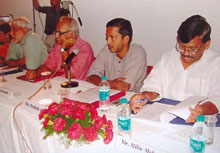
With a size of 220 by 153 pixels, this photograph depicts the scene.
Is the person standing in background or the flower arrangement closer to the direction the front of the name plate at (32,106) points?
the flower arrangement

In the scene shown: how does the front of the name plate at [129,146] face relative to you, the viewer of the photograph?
facing the viewer and to the left of the viewer

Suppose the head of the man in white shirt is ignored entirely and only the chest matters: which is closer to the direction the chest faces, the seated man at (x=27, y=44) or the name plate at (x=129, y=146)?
the name plate

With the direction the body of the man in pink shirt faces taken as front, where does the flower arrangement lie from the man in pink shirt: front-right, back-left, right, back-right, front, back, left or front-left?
front-left

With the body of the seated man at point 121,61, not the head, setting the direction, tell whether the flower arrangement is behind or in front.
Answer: in front

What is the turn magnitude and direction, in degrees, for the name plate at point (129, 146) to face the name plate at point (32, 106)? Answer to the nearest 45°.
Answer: approximately 90° to its right

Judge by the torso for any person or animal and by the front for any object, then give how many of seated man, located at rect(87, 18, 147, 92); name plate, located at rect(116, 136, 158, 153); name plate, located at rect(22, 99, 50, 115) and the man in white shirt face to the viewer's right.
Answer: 0

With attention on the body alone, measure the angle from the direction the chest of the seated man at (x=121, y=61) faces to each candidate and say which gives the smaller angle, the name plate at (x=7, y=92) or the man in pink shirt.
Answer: the name plate

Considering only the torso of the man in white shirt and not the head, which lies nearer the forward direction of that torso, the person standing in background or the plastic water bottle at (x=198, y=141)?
the plastic water bottle

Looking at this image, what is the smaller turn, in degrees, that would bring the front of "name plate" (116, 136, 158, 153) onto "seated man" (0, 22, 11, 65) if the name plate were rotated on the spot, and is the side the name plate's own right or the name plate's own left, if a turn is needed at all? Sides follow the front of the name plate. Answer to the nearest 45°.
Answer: approximately 90° to the name plate's own right

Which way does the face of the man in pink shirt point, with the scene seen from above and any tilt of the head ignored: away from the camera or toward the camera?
toward the camera

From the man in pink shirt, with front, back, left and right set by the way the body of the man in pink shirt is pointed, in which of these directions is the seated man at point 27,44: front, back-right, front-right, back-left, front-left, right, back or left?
right

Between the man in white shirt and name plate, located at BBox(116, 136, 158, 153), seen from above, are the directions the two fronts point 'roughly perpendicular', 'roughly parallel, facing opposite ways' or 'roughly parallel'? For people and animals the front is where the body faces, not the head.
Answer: roughly parallel

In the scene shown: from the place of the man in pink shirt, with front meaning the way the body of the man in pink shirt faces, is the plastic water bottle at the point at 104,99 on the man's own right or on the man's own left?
on the man's own left

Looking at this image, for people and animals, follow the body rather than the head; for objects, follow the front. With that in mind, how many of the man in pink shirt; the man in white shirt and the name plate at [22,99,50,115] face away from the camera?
0

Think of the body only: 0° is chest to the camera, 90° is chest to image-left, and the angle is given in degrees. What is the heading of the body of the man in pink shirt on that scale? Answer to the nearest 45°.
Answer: approximately 45°

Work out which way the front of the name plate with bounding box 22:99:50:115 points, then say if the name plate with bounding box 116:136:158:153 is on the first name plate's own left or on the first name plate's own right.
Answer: on the first name plate's own left
